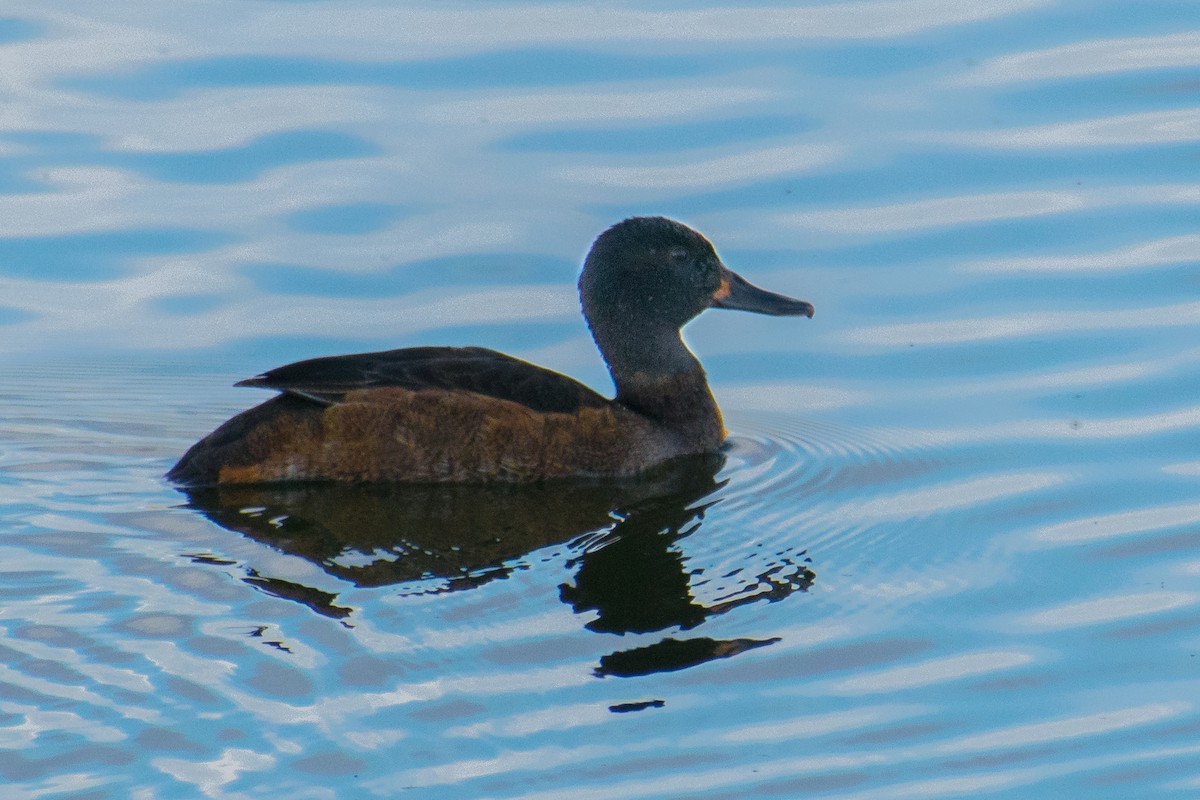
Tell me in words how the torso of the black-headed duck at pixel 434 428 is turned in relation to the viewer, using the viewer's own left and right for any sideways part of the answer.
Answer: facing to the right of the viewer
